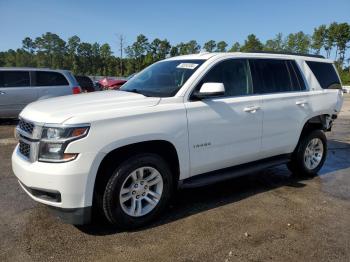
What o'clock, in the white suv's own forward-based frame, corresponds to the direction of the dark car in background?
The dark car in background is roughly at 4 o'clock from the white suv.

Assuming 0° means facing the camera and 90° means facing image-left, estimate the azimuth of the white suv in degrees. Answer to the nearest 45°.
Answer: approximately 45°
